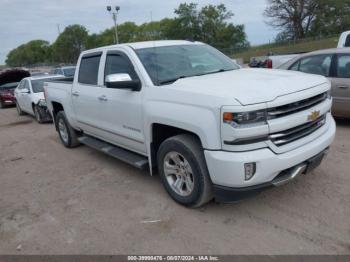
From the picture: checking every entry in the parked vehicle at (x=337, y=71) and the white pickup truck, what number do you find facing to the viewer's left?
0

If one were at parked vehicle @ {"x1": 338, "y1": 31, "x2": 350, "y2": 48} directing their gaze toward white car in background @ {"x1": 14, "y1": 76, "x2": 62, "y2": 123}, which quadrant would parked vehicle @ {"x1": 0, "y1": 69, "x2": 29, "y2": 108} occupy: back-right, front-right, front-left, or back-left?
front-right

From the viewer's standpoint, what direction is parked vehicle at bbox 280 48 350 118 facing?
to the viewer's right

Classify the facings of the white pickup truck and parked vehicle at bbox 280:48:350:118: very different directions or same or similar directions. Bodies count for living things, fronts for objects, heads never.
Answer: same or similar directions

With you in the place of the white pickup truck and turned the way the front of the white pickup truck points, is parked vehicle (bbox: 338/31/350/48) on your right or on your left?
on your left

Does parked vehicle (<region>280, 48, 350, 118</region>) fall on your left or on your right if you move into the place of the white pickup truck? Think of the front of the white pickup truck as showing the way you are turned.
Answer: on your left

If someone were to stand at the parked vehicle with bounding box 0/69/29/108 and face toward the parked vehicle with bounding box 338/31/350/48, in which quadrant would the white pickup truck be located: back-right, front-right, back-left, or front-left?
front-right

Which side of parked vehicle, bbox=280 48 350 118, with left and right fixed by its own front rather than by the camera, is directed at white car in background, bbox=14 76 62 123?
back
